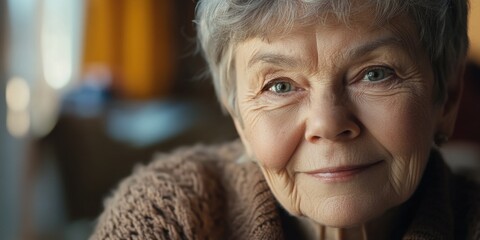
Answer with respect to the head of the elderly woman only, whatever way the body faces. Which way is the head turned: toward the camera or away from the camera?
toward the camera

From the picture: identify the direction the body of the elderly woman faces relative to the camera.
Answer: toward the camera
